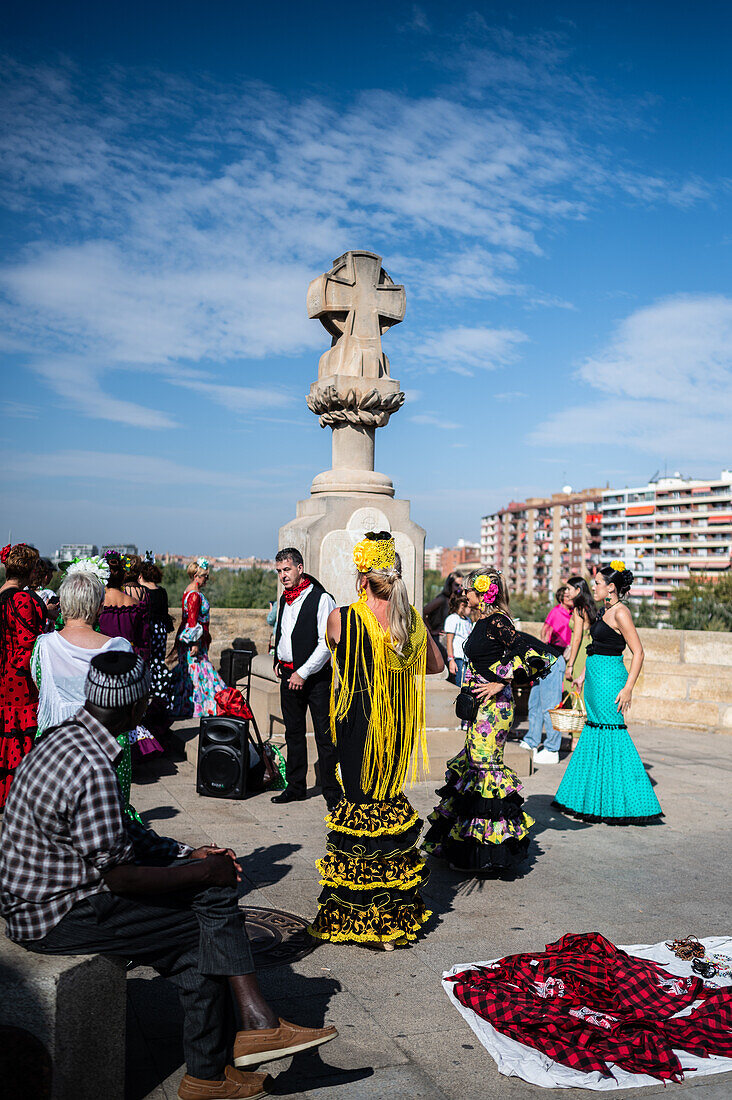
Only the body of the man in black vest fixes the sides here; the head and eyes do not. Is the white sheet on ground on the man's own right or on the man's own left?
on the man's own left

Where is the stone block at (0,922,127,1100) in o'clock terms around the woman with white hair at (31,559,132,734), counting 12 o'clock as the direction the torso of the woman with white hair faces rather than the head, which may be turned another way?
The stone block is roughly at 6 o'clock from the woman with white hair.

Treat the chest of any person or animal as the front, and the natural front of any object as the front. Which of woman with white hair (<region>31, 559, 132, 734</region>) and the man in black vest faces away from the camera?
the woman with white hair

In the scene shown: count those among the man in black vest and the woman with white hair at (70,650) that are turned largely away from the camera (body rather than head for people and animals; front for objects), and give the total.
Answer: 1

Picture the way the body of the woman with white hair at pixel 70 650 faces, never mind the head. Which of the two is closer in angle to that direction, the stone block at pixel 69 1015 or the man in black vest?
the man in black vest

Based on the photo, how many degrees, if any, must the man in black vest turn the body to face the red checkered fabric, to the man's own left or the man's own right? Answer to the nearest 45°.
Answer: approximately 45° to the man's own left

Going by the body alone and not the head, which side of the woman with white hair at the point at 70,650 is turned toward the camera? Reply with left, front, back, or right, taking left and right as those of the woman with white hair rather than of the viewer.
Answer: back

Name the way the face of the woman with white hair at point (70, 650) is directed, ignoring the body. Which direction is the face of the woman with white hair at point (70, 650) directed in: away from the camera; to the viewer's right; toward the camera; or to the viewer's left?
away from the camera

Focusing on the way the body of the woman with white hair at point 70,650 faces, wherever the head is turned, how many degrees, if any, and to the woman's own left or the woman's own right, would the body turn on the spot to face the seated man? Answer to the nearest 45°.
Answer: approximately 180°
